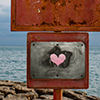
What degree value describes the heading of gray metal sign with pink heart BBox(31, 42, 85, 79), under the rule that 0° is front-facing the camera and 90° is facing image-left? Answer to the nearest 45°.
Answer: approximately 0°

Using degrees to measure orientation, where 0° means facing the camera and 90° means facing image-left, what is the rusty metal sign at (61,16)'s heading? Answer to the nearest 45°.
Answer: approximately 0°

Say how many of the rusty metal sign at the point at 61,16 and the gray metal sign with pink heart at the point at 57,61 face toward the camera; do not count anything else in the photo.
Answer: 2
